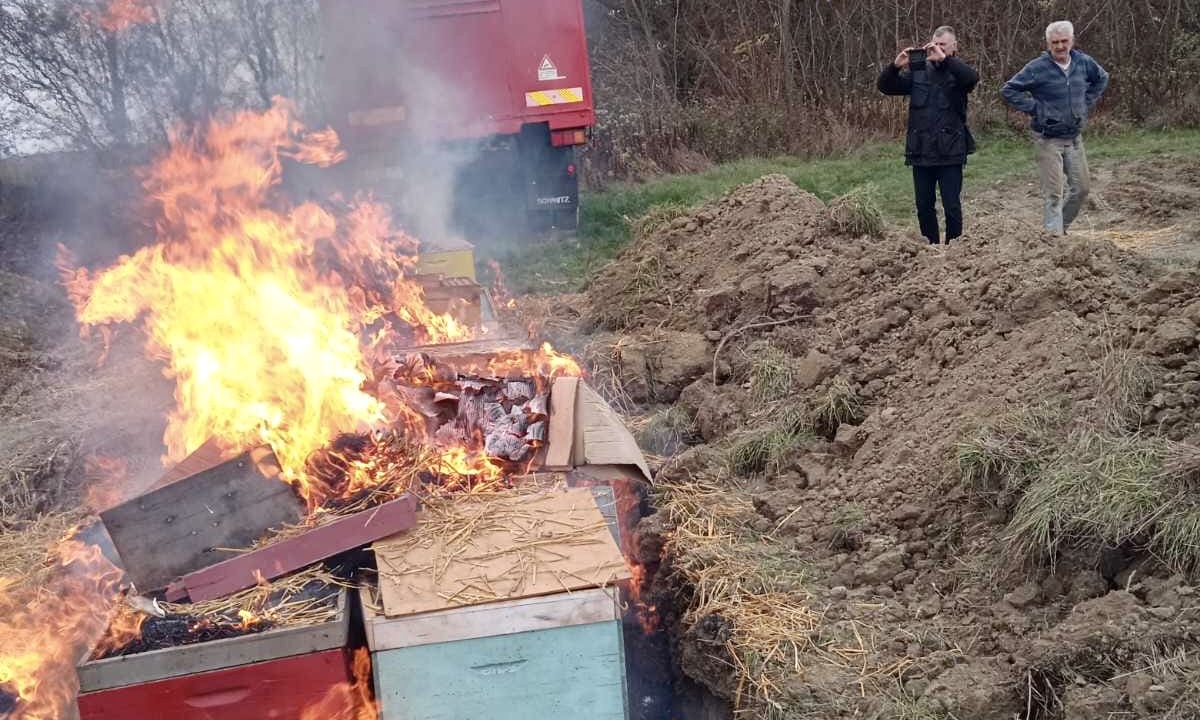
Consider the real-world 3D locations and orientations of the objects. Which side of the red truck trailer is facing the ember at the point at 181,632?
back

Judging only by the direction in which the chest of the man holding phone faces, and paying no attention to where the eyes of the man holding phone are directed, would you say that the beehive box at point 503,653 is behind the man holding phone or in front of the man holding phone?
in front

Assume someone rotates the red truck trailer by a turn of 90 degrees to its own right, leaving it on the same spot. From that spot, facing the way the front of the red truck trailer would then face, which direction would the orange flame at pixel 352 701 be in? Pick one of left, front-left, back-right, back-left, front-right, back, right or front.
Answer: right

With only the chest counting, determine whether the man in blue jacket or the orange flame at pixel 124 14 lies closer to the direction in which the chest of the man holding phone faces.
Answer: the orange flame

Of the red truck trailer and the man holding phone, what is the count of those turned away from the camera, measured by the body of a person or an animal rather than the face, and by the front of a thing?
1

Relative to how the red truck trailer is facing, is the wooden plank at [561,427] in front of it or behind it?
behind

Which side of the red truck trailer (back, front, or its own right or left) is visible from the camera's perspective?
back

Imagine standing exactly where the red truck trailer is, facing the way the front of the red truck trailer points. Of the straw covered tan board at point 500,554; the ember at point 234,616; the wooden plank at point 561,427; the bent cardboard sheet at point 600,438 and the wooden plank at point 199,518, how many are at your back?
5

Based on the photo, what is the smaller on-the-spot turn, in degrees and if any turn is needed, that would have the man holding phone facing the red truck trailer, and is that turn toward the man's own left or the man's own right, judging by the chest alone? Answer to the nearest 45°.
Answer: approximately 90° to the man's own right

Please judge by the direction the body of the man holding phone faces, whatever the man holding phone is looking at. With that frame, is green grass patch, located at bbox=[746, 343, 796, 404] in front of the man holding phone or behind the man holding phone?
in front

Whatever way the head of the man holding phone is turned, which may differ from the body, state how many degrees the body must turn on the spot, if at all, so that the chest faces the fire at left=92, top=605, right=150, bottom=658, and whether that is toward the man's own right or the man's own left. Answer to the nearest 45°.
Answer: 0° — they already face it

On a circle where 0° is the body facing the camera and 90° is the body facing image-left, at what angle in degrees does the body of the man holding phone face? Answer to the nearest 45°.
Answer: approximately 45°

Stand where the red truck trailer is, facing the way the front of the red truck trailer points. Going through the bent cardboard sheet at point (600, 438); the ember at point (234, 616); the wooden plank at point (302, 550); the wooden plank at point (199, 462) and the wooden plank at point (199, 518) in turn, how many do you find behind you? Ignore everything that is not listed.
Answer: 5

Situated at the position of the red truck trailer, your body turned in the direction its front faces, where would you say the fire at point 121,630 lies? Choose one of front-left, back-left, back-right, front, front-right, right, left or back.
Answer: back

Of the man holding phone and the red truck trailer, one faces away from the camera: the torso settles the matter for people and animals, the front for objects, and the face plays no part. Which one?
the red truck trailer

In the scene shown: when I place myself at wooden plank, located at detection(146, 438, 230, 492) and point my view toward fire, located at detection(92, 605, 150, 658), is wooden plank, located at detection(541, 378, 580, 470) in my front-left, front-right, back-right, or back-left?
back-left

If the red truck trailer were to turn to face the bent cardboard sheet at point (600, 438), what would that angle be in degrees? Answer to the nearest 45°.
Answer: approximately 180°
